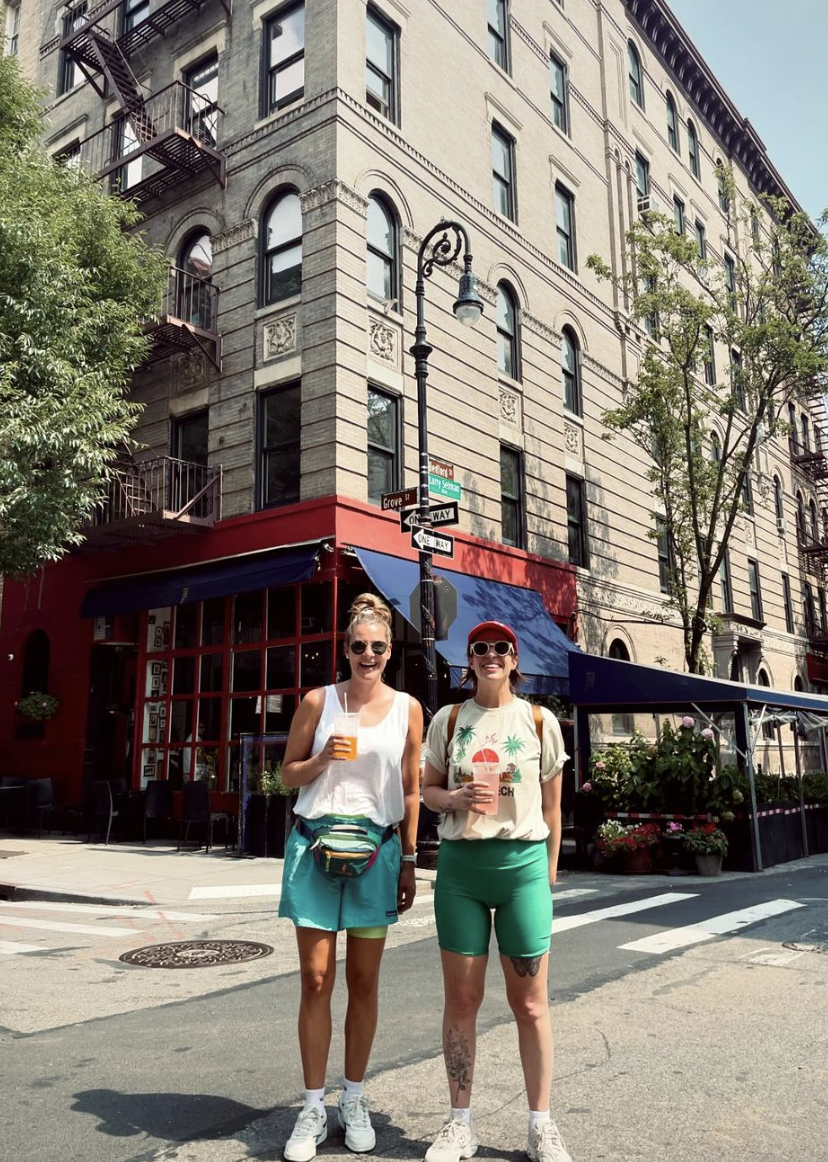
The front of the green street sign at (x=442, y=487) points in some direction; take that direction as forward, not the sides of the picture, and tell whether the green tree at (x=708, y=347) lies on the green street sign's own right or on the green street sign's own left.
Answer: on the green street sign's own left

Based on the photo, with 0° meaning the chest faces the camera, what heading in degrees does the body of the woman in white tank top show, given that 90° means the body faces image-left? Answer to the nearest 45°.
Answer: approximately 0°

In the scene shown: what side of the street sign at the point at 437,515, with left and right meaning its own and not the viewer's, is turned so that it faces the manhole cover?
front

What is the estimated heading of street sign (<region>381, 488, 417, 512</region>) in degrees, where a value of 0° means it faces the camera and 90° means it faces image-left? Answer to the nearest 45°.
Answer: approximately 45°

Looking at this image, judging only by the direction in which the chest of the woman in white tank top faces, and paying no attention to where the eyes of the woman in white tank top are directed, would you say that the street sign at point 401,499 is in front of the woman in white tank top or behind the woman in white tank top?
behind

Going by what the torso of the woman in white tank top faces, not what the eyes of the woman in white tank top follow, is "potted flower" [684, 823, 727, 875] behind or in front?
behind

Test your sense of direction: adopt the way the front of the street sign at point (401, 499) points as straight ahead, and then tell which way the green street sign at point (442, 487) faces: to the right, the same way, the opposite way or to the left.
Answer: to the left

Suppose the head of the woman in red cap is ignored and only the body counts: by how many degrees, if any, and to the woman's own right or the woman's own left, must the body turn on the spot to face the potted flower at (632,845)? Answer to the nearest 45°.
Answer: approximately 180°

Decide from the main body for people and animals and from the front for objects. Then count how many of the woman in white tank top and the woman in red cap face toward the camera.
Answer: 2

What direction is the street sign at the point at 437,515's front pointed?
toward the camera

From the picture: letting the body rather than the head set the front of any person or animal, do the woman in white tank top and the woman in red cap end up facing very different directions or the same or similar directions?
same or similar directions

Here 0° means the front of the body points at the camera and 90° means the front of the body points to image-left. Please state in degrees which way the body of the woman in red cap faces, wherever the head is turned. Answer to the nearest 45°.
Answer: approximately 0°

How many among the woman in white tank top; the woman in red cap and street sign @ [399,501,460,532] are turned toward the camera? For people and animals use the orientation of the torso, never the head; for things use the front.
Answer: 3
